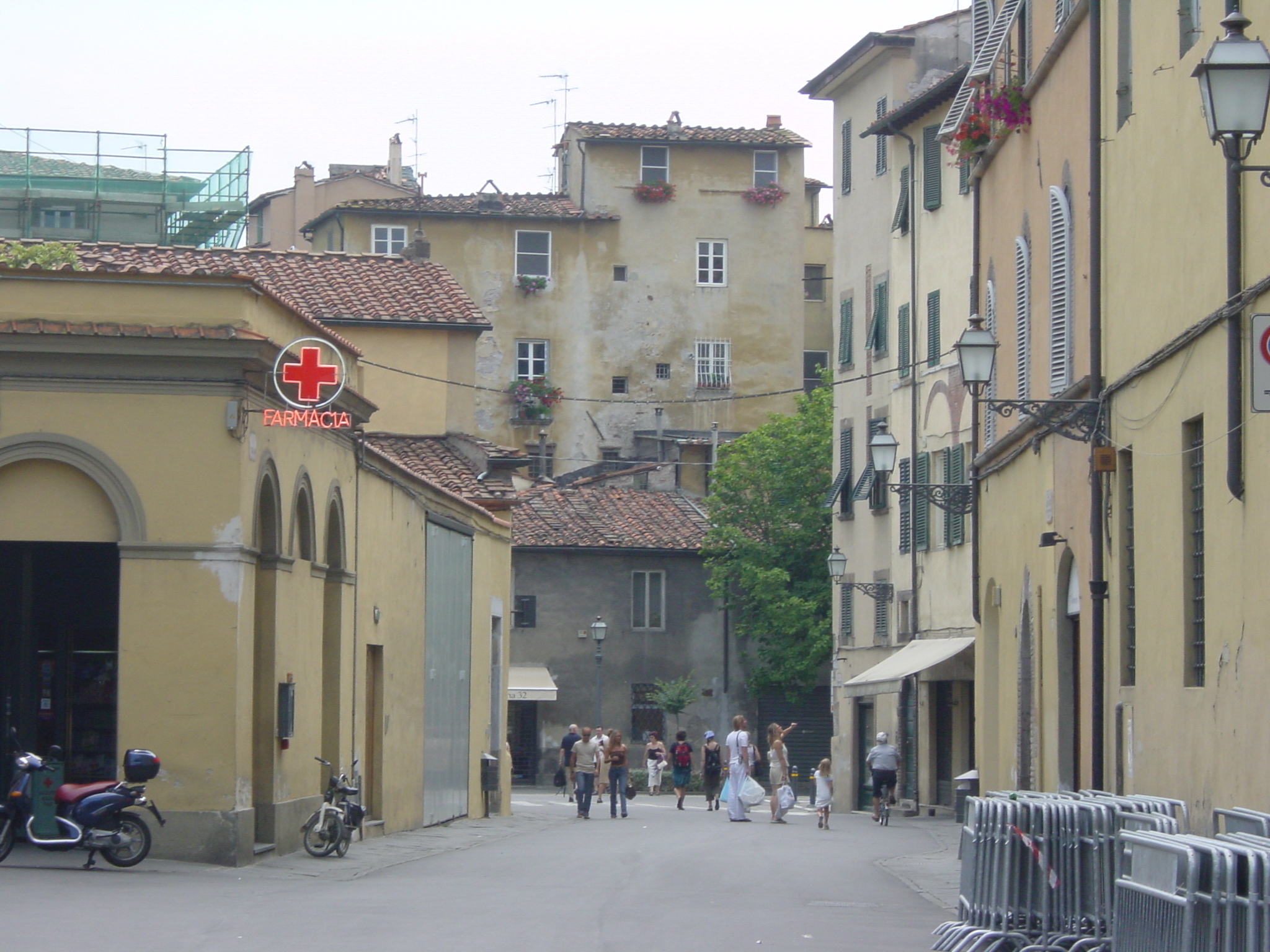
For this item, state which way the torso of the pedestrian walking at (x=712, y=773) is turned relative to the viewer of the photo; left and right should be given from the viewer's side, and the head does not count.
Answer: facing away from the viewer

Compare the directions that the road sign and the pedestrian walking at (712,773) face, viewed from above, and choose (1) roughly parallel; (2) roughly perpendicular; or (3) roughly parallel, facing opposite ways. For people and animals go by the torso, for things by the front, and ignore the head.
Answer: roughly parallel, facing opposite ways

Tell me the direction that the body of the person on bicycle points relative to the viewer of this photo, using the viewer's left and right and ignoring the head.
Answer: facing away from the viewer

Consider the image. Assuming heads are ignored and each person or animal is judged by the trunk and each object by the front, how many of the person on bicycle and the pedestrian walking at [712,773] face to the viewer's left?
0

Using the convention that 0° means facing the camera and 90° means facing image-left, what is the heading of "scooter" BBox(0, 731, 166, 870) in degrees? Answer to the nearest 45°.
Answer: approximately 90°

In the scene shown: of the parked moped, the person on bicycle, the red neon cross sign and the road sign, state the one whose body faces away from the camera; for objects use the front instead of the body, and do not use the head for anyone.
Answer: the person on bicycle

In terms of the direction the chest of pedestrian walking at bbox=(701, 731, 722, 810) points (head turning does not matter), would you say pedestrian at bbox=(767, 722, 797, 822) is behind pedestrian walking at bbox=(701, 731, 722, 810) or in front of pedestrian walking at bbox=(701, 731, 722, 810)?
behind

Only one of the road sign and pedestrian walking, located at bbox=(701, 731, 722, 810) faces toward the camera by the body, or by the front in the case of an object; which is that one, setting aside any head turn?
the road sign

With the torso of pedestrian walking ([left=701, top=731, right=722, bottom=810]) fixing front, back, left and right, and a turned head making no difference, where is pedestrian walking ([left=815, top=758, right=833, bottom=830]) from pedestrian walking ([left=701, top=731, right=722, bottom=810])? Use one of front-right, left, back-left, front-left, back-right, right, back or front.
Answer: back

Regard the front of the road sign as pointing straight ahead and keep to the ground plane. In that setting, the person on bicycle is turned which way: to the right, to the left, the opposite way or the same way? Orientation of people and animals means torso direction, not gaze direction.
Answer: the opposite way

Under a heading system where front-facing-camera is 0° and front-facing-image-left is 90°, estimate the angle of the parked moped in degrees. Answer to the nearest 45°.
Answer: approximately 45°

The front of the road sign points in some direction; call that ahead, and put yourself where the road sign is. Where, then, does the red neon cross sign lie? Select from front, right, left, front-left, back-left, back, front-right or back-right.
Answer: back-right

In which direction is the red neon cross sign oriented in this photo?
toward the camera
